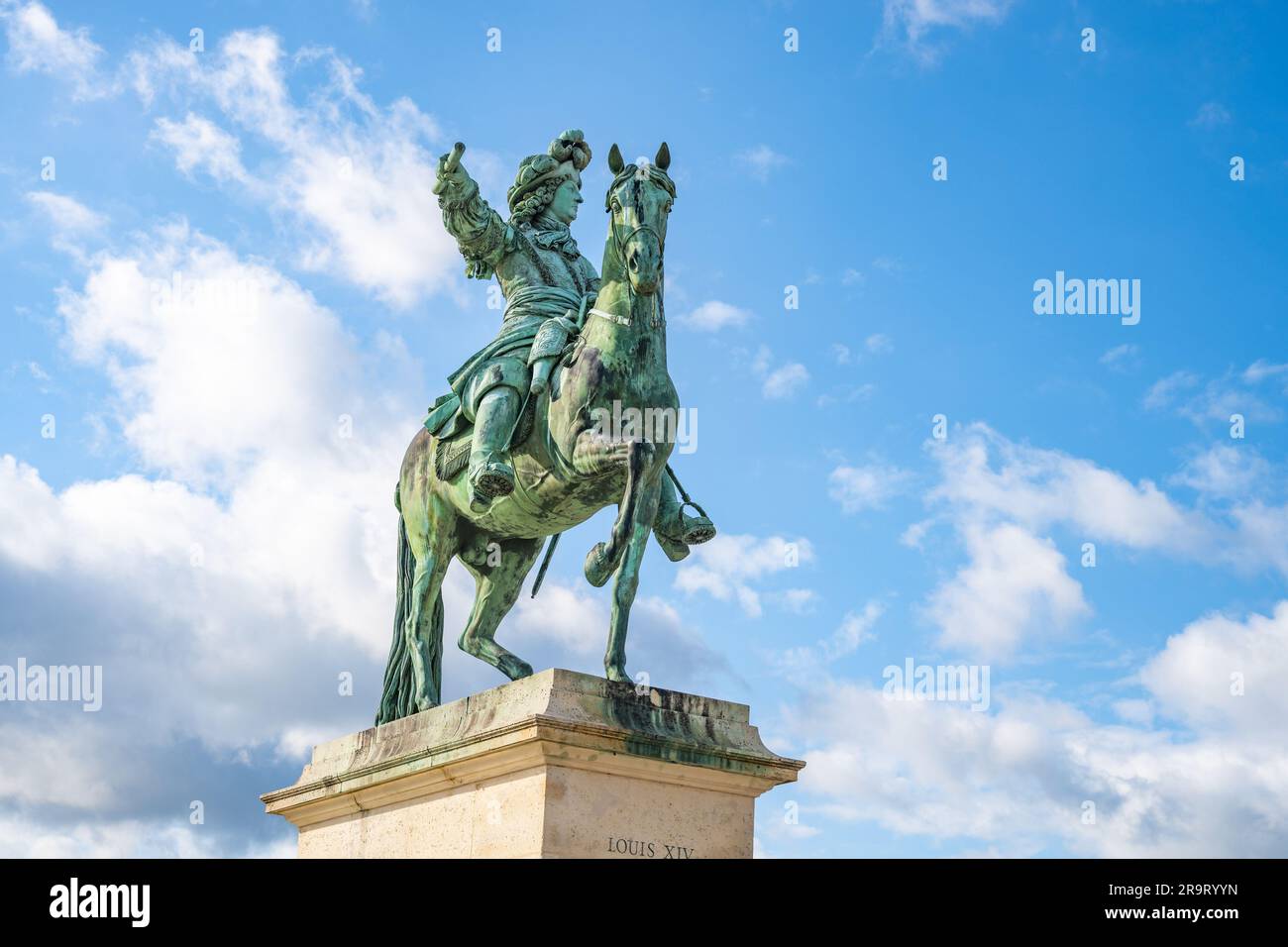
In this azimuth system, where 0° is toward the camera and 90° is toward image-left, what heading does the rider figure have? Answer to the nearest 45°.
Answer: approximately 315°

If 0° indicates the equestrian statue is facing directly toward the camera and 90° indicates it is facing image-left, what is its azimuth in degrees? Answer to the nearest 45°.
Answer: approximately 315°
